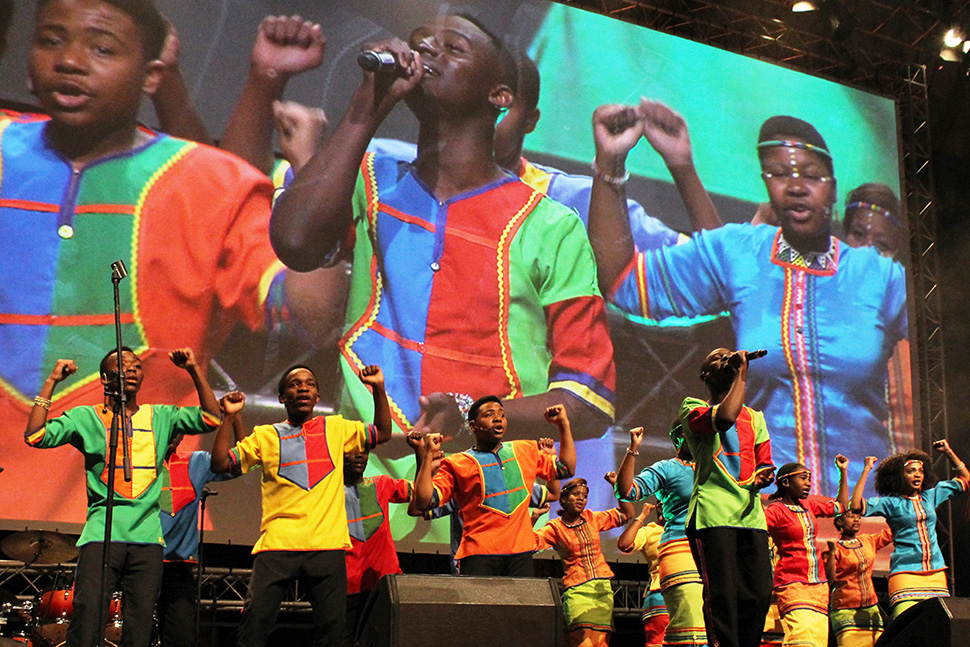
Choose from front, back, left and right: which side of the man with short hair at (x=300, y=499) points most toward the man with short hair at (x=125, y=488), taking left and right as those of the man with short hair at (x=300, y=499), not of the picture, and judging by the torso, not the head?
right

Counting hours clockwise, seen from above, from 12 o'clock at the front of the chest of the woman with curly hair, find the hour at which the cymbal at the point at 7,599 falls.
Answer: The cymbal is roughly at 4 o'clock from the woman with curly hair.

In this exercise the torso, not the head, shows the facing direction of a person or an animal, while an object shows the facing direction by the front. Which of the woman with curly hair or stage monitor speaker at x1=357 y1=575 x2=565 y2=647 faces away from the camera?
the stage monitor speaker

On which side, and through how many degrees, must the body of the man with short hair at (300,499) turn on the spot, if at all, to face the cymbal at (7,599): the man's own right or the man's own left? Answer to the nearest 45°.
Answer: approximately 135° to the man's own right

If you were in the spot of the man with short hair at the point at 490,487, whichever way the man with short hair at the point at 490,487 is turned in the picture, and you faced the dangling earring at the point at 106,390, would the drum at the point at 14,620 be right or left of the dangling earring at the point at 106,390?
right

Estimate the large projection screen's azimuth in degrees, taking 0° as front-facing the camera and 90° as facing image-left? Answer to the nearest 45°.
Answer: approximately 315°

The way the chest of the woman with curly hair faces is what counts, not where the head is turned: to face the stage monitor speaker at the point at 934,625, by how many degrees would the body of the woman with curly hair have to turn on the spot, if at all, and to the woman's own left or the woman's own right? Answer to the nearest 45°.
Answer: approximately 45° to the woman's own right

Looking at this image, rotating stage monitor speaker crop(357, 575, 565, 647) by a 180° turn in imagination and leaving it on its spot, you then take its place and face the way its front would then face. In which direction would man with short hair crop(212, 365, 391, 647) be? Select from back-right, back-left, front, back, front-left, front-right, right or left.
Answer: back-right

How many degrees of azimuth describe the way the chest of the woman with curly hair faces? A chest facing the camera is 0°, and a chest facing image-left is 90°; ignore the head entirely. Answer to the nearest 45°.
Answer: approximately 315°

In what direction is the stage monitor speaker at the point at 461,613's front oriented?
away from the camera

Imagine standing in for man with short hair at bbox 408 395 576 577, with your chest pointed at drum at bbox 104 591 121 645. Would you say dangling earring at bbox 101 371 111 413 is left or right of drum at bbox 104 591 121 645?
left

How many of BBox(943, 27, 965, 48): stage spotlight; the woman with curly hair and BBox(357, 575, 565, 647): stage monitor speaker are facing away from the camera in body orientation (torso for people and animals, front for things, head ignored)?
1

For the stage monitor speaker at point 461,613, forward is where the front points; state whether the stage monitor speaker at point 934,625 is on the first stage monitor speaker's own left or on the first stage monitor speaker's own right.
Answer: on the first stage monitor speaker's own right
